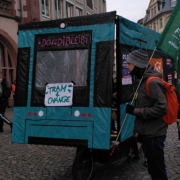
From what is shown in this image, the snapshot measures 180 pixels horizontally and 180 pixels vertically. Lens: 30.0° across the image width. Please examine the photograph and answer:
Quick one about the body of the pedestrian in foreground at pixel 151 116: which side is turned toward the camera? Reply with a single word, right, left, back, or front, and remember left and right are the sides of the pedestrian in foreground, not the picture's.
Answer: left

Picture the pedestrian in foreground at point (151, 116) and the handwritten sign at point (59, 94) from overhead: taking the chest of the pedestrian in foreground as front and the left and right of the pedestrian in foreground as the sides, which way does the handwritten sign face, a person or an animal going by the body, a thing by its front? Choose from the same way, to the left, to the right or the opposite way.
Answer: to the left

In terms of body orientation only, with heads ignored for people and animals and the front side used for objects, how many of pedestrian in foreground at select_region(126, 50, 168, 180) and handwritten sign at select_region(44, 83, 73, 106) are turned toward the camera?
1

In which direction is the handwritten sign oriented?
toward the camera

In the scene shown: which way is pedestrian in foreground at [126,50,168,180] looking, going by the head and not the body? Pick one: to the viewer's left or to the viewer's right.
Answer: to the viewer's left

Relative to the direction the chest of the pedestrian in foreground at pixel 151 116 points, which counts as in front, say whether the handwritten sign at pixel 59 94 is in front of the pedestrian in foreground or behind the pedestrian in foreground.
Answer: in front

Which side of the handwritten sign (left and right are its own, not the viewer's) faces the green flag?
left
